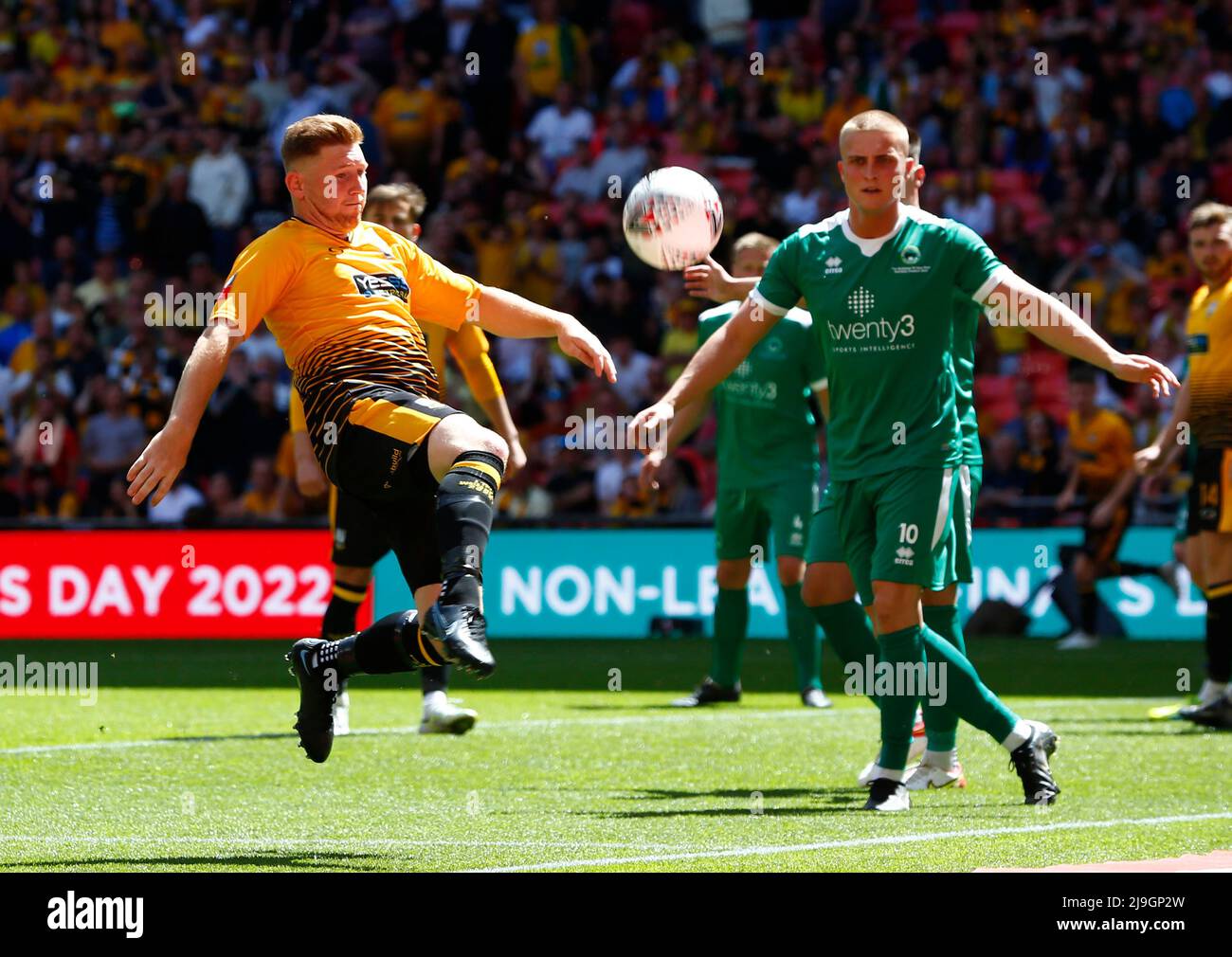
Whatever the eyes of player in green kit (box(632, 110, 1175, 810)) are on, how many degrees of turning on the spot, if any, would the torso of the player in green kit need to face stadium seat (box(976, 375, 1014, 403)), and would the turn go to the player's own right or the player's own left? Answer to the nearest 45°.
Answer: approximately 180°

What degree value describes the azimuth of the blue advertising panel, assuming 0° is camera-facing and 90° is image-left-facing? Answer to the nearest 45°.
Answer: approximately 0°

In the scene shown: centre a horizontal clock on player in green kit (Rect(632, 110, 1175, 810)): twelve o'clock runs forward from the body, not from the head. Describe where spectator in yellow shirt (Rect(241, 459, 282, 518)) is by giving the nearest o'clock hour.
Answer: The spectator in yellow shirt is roughly at 5 o'clock from the player in green kit.

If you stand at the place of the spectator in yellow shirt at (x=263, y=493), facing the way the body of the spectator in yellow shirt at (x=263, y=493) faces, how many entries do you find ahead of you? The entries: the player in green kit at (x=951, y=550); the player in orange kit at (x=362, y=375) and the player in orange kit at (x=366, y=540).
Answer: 3

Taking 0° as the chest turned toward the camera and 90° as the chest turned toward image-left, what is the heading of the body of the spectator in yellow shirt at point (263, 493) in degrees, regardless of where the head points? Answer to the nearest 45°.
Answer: approximately 0°

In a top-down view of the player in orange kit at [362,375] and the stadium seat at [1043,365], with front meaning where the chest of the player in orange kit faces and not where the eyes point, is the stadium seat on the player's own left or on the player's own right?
on the player's own left

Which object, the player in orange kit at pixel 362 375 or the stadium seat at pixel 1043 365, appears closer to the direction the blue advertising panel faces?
the player in orange kit

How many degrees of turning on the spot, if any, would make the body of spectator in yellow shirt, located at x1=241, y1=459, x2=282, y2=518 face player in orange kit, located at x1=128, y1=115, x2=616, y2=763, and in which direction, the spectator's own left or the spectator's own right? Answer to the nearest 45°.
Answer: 0° — they already face them
